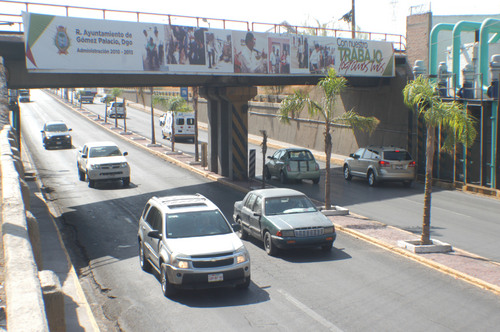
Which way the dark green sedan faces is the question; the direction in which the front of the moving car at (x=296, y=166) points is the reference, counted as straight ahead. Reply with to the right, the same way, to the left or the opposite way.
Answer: the opposite way

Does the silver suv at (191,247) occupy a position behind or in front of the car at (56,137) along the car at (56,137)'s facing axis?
in front

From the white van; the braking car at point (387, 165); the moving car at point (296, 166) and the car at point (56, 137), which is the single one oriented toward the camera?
the car at point (56, 137)

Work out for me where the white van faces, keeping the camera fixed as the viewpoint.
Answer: facing away from the viewer

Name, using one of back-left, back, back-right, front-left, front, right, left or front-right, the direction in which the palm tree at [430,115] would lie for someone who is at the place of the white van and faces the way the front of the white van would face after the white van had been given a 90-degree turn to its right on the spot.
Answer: right

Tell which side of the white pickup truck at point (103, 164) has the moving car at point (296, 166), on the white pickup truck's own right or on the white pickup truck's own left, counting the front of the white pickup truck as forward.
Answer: on the white pickup truck's own left

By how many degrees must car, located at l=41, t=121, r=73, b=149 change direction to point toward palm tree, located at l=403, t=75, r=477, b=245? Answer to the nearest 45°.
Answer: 0° — it already faces it

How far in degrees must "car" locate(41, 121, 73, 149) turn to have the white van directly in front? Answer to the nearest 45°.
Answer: approximately 90° to its left

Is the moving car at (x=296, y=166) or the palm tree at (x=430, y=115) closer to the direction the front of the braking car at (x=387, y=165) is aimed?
the moving car

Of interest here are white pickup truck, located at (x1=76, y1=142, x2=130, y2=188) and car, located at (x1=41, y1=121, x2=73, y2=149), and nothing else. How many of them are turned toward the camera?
2

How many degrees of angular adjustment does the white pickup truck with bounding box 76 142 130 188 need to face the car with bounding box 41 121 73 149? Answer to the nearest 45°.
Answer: approximately 180°

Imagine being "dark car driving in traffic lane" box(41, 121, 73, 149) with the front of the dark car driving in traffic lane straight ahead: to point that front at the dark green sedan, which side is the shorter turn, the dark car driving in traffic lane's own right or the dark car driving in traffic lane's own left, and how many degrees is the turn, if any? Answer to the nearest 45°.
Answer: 0° — it already faces it
